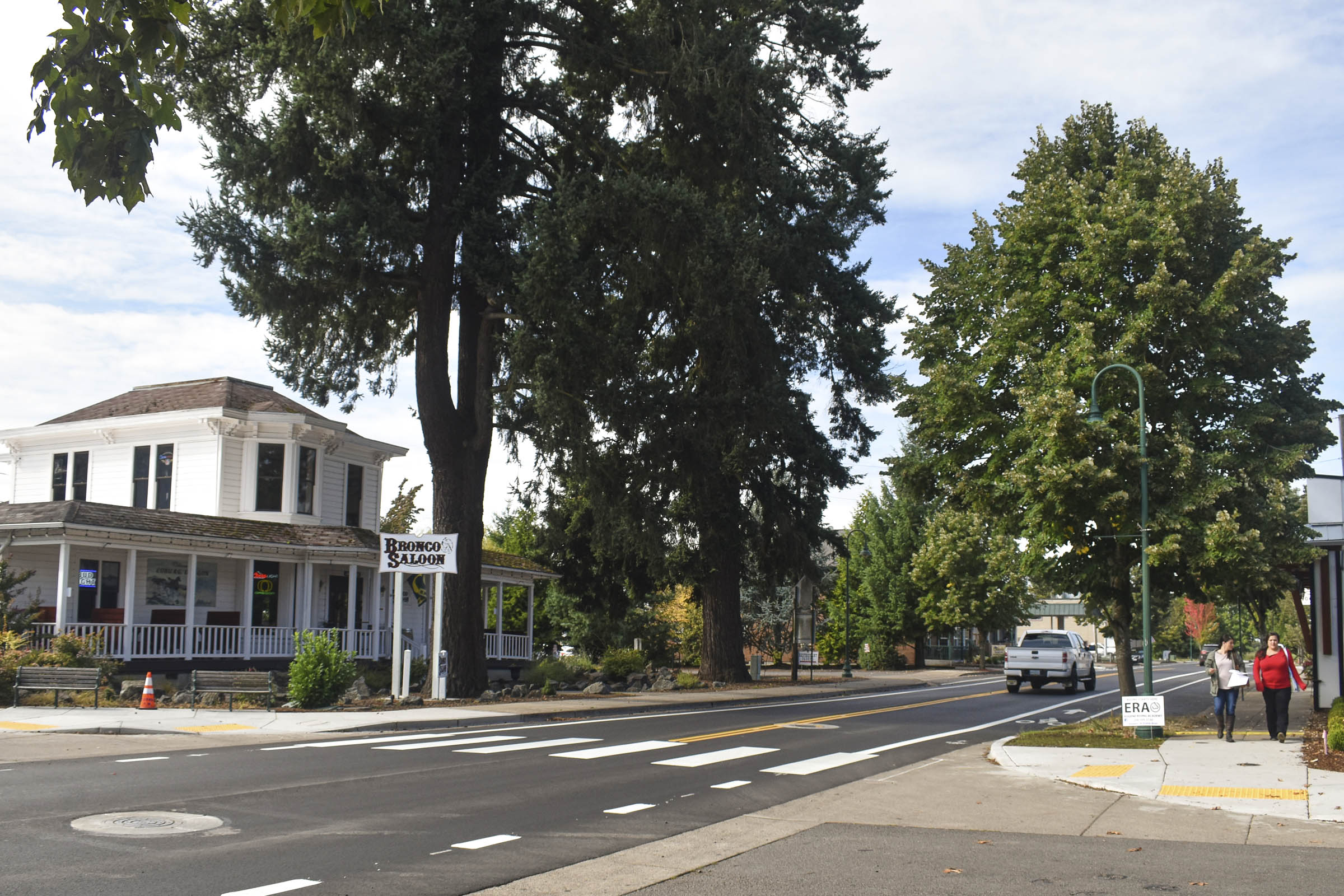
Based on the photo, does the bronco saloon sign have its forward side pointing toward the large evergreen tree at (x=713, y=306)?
no

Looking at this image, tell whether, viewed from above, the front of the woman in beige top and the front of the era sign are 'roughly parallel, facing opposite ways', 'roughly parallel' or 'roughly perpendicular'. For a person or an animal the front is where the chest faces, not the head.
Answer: roughly parallel

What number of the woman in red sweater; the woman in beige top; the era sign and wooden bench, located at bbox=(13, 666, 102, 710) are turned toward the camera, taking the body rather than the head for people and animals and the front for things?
4

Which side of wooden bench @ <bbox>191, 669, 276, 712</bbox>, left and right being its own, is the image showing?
front

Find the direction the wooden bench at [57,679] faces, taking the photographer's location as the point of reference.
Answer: facing the viewer

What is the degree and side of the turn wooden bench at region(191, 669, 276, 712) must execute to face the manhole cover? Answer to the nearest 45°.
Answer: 0° — it already faces it

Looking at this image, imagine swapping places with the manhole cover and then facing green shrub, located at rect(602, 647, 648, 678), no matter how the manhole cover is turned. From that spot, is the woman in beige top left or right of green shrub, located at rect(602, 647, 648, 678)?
right

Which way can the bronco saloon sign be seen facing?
toward the camera

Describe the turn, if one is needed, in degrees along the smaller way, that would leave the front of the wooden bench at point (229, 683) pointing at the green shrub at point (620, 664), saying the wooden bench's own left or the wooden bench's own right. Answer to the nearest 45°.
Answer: approximately 135° to the wooden bench's own left

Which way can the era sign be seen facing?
toward the camera

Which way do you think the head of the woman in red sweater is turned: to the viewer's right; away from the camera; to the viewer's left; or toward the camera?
toward the camera

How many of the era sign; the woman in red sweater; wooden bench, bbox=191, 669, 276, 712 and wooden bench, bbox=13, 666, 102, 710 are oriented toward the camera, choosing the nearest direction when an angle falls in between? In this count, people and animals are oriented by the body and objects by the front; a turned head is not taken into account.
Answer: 4

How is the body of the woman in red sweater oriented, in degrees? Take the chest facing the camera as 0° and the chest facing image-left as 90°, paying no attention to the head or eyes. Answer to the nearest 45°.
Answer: approximately 0°

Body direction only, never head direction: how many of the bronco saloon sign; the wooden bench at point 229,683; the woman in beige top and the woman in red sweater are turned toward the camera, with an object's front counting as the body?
4

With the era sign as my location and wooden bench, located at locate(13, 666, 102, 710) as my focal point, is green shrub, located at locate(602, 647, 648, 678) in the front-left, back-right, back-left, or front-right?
front-right

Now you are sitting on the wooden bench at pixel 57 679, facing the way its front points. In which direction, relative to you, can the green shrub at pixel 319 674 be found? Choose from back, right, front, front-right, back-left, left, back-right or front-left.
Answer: left

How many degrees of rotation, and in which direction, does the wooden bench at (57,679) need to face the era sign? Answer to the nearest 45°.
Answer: approximately 45° to its left

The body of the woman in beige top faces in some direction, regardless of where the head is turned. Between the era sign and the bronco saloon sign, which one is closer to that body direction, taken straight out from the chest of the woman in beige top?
the era sign

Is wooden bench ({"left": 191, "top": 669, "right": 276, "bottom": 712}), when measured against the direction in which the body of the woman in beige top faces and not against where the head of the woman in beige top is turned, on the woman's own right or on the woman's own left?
on the woman's own right
